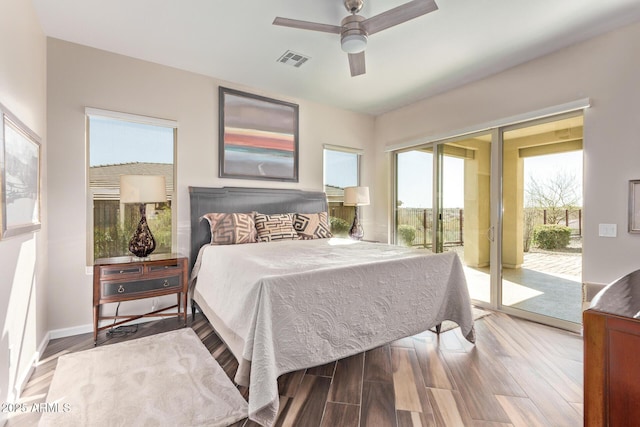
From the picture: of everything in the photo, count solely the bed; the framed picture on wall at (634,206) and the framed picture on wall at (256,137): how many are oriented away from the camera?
0

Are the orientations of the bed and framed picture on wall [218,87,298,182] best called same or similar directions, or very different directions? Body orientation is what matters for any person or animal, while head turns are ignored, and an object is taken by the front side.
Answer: same or similar directions

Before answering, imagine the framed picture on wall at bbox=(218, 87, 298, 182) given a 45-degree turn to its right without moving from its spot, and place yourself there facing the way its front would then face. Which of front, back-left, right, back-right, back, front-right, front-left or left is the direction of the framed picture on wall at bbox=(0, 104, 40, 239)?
front-right

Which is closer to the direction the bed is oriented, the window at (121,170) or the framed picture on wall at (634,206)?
the framed picture on wall

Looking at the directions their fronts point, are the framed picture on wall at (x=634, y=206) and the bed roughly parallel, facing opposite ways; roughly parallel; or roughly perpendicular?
roughly perpendicular

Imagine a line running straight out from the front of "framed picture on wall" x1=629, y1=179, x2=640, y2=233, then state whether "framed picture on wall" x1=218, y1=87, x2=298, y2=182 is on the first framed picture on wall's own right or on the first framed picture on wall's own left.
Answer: on the first framed picture on wall's own right

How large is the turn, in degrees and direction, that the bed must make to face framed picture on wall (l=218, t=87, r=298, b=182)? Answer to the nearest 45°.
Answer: approximately 180°

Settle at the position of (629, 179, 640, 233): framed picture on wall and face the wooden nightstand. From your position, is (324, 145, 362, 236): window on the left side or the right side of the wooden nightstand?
right

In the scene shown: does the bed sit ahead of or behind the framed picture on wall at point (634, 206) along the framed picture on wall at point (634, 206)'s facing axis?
ahead

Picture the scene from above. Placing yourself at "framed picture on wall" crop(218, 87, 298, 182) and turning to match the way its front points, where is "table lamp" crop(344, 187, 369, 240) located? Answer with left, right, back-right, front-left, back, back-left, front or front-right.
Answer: front-left

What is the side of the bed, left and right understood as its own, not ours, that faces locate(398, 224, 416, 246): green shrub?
left

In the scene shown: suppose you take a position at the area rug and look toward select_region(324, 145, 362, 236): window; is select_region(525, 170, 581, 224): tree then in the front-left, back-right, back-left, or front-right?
front-right

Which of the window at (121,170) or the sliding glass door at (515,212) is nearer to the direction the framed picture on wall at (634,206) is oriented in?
the window

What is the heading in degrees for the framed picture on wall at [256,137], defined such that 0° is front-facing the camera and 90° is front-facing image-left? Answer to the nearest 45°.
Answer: approximately 315°

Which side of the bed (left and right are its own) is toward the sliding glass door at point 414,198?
left
